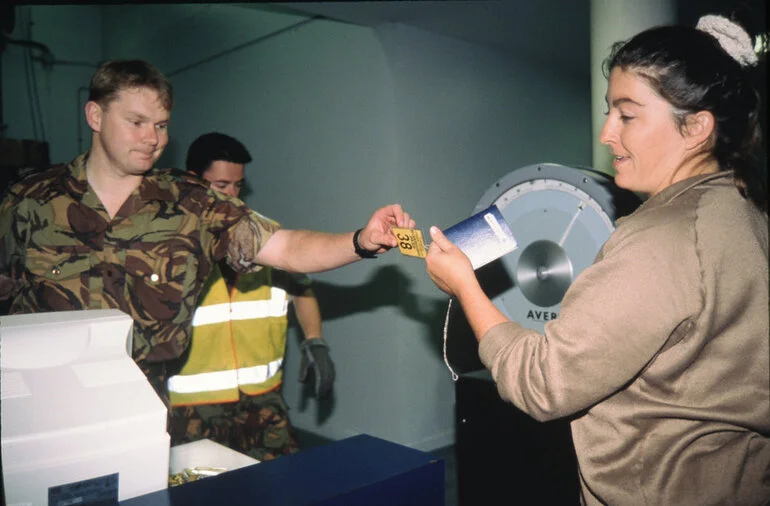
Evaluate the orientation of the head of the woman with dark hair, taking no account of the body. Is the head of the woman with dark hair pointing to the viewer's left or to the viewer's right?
to the viewer's left

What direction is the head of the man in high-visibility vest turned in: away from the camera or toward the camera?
toward the camera

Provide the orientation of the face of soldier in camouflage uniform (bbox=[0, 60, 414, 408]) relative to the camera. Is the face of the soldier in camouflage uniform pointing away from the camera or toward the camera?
toward the camera

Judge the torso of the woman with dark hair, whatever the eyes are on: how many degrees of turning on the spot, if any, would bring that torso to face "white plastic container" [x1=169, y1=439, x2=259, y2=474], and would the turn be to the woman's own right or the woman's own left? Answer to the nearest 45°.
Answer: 0° — they already face it

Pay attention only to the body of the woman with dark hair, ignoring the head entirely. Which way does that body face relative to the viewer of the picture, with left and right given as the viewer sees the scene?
facing to the left of the viewer

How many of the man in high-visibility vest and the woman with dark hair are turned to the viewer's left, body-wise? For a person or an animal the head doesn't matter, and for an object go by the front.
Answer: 1

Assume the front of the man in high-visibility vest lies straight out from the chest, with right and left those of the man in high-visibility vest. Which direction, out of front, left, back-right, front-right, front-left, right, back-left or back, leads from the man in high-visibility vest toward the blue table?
front

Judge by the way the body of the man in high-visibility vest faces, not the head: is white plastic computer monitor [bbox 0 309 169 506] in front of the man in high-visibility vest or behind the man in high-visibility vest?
in front

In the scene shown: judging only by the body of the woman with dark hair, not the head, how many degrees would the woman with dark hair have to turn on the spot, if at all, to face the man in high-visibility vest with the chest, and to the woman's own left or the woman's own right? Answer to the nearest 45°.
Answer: approximately 45° to the woman's own right

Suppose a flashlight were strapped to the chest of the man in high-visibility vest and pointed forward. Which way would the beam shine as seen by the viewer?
toward the camera

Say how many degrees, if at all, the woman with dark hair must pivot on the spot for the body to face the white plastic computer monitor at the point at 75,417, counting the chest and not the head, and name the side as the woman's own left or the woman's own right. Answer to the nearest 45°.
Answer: approximately 45° to the woman's own left

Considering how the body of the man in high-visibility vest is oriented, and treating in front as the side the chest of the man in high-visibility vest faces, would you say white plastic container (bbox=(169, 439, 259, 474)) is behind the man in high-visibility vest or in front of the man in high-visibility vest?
in front
